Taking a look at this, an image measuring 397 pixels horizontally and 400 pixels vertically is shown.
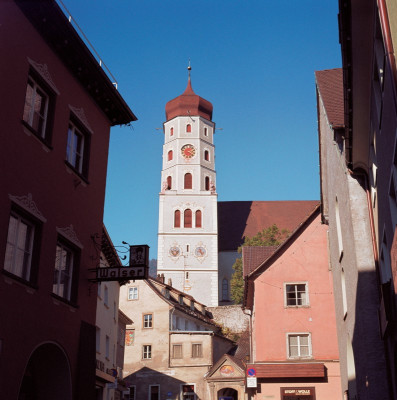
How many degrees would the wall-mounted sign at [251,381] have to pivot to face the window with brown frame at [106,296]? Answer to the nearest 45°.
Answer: approximately 45° to its right

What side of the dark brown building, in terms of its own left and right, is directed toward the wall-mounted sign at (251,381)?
left

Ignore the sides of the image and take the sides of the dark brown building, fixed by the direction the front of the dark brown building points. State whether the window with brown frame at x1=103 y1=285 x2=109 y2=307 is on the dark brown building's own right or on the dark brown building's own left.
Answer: on the dark brown building's own left

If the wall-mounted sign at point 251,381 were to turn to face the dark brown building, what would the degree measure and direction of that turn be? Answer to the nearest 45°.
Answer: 0° — it already faces it

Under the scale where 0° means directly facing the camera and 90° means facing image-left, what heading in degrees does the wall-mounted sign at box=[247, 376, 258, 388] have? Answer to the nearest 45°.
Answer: approximately 0°

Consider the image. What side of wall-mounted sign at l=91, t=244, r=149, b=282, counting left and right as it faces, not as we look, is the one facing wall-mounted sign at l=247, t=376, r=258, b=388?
back

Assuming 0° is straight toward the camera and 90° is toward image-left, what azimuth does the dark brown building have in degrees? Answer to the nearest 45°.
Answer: approximately 315°

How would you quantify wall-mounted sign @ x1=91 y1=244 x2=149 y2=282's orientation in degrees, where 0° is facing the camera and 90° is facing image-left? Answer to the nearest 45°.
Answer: approximately 0°

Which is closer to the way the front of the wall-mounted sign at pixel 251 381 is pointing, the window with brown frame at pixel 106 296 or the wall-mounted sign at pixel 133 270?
the wall-mounted sign

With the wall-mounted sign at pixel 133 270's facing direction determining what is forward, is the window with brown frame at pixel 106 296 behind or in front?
behind

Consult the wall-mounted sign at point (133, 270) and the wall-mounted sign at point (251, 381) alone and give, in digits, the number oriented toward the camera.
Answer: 2
